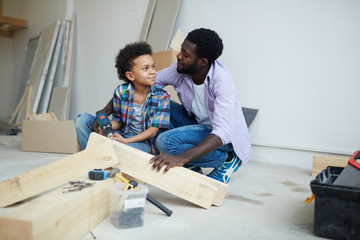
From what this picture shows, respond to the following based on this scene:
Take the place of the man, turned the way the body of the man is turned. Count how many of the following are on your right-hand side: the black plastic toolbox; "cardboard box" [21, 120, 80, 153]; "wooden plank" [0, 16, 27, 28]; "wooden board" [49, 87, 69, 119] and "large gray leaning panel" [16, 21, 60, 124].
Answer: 4

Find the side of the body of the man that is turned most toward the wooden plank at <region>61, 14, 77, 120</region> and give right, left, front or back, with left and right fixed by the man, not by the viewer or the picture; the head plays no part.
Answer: right

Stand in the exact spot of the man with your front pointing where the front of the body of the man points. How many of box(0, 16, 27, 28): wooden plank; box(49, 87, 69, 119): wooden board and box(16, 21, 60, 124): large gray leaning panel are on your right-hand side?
3

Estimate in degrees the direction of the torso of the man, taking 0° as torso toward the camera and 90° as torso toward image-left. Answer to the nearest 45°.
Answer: approximately 45°

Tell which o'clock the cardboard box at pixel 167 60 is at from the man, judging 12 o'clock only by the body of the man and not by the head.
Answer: The cardboard box is roughly at 4 o'clock from the man.

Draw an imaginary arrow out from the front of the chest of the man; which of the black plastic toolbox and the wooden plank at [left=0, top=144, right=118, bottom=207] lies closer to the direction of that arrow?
the wooden plank

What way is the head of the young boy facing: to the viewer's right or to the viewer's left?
to the viewer's right

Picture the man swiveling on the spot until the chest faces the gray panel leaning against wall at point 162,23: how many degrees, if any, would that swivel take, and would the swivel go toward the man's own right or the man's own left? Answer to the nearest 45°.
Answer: approximately 135° to the man's own right
